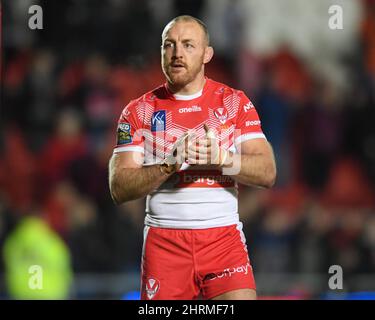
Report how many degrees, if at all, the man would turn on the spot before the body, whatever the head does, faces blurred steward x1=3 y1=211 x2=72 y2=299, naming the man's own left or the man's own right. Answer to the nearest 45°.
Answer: approximately 135° to the man's own right

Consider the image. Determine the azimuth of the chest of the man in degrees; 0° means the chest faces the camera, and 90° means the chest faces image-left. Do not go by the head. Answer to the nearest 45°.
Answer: approximately 0°
